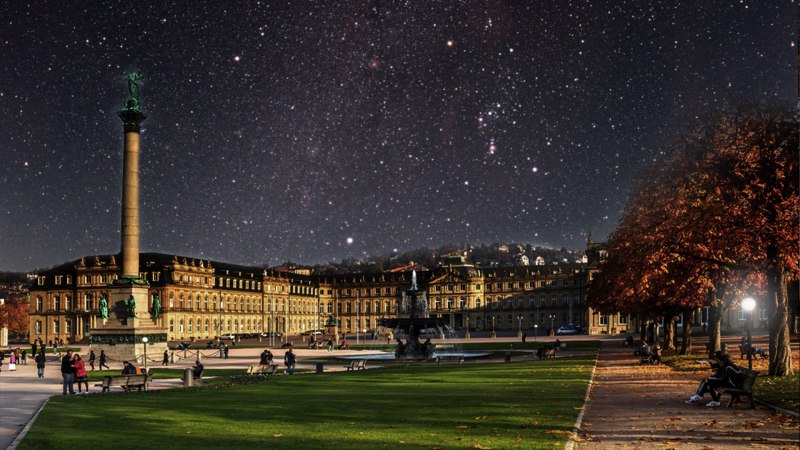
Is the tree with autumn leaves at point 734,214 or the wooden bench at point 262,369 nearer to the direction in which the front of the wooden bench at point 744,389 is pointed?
the wooden bench

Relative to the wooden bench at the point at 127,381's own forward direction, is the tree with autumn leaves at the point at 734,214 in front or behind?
behind

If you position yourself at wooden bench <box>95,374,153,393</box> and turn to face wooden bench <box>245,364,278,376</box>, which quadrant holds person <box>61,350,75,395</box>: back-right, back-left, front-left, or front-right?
back-left

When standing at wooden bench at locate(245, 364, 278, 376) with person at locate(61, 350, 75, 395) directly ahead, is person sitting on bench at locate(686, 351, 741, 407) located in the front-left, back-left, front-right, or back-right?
front-left

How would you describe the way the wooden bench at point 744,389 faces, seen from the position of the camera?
facing to the left of the viewer

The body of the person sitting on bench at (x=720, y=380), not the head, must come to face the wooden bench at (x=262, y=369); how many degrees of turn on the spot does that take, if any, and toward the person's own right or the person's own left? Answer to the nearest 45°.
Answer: approximately 45° to the person's own right

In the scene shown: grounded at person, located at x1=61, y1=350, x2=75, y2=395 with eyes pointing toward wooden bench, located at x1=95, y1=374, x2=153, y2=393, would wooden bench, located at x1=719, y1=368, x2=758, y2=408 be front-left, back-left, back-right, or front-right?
front-right

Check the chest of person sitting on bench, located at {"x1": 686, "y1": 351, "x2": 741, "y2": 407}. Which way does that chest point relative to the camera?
to the viewer's left

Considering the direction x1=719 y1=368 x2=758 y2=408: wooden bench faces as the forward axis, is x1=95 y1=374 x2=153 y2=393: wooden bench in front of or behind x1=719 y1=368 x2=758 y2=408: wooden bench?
in front
